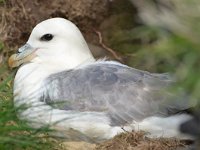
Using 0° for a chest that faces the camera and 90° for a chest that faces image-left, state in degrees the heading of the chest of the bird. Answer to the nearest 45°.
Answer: approximately 90°
